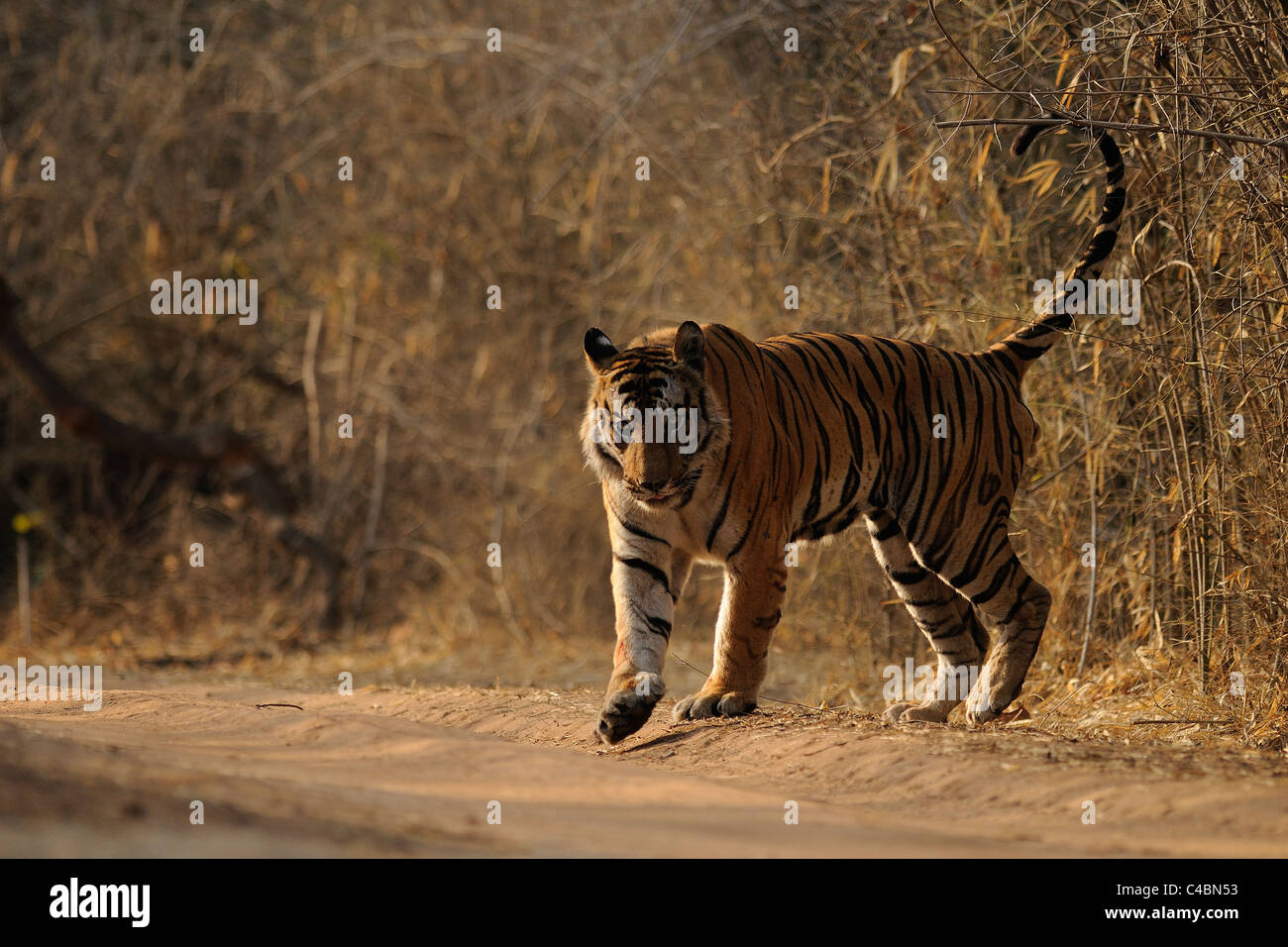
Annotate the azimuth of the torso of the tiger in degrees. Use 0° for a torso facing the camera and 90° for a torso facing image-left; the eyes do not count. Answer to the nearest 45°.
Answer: approximately 45°
